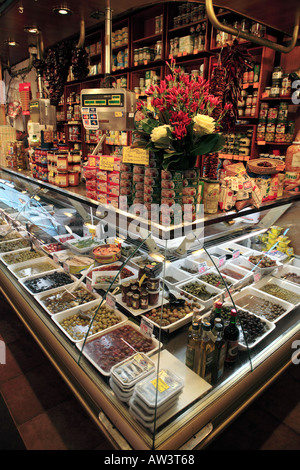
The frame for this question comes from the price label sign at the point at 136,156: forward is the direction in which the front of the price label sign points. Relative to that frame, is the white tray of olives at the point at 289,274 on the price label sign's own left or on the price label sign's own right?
on the price label sign's own left

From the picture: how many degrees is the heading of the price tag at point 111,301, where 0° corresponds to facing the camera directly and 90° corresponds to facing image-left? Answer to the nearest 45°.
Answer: approximately 45°

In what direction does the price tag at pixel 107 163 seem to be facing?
toward the camera

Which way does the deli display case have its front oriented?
toward the camera

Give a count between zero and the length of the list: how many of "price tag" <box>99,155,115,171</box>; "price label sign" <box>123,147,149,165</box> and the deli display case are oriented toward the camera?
3

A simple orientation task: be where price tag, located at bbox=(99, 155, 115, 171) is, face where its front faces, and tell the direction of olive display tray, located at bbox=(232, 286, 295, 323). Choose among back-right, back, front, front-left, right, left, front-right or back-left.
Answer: left

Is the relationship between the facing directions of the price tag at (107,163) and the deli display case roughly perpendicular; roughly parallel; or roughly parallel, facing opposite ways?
roughly parallel

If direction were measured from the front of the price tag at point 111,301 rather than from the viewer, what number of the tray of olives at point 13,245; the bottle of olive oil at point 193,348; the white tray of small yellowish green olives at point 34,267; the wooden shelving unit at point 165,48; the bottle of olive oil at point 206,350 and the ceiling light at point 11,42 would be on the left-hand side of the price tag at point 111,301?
2

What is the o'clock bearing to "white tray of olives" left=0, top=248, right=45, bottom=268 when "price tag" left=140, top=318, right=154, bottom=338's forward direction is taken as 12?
The white tray of olives is roughly at 3 o'clock from the price tag.
